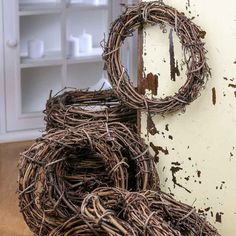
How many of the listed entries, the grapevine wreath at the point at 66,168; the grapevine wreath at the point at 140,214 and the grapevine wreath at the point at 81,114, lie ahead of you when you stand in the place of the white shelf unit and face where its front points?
3

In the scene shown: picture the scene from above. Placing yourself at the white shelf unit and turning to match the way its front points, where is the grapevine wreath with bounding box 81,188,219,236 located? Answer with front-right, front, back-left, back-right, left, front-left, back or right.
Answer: front

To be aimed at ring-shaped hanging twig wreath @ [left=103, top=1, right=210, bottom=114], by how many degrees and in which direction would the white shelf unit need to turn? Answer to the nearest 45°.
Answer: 0° — it already faces it

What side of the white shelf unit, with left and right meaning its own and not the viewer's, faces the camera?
front

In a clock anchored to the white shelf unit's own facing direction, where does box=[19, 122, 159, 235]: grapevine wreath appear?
The grapevine wreath is roughly at 12 o'clock from the white shelf unit.

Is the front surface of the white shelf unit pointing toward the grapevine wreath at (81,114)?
yes
